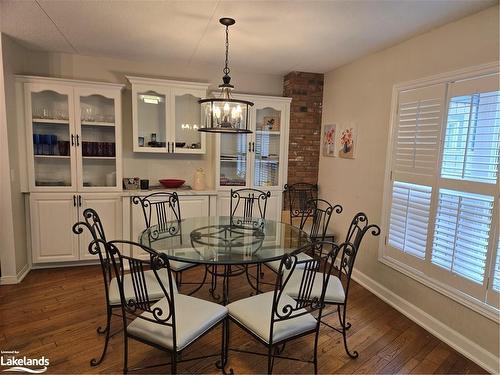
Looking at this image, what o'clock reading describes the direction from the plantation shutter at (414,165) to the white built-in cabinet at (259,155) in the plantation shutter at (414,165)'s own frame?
The white built-in cabinet is roughly at 2 o'clock from the plantation shutter.

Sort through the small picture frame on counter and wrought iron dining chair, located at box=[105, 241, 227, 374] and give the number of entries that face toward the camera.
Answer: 1

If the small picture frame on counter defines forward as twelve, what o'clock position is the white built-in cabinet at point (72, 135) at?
The white built-in cabinet is roughly at 3 o'clock from the small picture frame on counter.

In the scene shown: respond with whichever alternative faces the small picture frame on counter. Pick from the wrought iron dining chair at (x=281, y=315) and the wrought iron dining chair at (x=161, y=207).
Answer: the wrought iron dining chair at (x=281, y=315)

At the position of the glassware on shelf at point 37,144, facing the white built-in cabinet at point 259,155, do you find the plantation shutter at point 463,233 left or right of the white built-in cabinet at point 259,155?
right

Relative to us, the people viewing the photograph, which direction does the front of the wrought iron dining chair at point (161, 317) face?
facing away from the viewer and to the right of the viewer

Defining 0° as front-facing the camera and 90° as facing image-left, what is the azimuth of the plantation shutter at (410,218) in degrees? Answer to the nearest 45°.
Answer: approximately 45°

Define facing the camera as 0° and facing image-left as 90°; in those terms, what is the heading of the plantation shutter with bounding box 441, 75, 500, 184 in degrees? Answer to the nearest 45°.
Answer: approximately 45°
